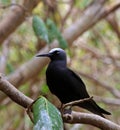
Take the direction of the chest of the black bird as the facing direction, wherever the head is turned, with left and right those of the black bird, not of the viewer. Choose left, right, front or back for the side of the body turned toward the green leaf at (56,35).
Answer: right

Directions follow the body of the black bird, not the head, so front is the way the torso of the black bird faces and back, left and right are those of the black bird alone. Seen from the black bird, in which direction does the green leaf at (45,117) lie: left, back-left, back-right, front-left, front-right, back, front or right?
left

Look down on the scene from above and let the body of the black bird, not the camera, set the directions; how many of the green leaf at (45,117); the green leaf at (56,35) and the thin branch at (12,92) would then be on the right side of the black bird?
1

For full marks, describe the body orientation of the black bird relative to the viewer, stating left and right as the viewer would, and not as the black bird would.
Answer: facing to the left of the viewer
